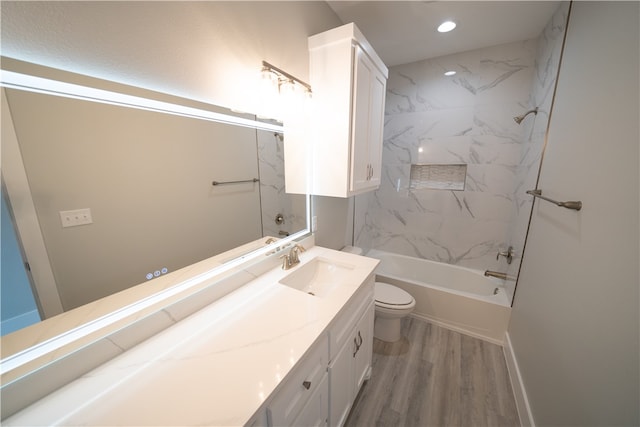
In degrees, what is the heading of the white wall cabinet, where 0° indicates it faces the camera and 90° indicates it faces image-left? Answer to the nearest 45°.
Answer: approximately 315°

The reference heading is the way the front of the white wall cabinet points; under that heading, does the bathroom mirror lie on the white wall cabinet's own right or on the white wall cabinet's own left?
on the white wall cabinet's own right

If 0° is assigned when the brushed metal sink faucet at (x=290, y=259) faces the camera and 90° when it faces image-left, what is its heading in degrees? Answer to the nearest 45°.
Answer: approximately 315°

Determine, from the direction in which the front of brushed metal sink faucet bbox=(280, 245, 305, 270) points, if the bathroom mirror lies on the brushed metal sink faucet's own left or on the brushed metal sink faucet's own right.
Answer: on the brushed metal sink faucet's own right
